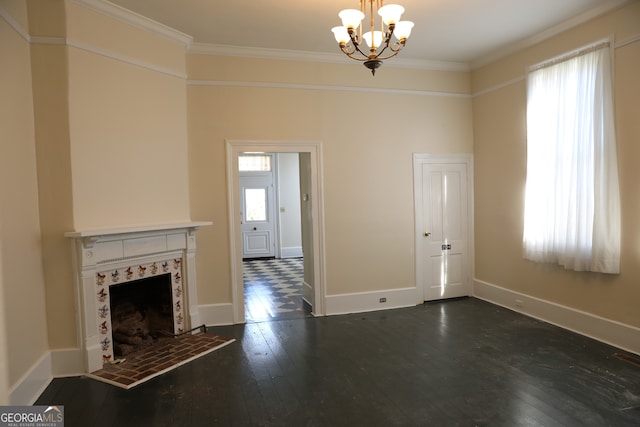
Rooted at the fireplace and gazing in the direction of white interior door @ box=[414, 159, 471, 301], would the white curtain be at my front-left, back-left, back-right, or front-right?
front-right

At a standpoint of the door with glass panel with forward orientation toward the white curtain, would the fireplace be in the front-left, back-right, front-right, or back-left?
front-right

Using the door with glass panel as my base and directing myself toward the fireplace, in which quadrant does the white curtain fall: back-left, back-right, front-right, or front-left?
front-left

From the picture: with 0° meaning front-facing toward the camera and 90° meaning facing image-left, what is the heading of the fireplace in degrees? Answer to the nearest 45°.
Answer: approximately 315°

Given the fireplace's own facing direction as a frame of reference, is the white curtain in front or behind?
in front

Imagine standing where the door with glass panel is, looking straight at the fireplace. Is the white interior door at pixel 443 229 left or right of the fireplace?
left

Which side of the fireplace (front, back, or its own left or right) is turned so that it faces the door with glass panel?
left

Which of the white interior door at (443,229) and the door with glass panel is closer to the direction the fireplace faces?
the white interior door

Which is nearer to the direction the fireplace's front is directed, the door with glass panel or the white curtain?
the white curtain

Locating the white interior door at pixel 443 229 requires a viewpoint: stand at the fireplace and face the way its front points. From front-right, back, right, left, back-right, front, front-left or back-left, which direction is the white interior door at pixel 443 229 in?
front-left
